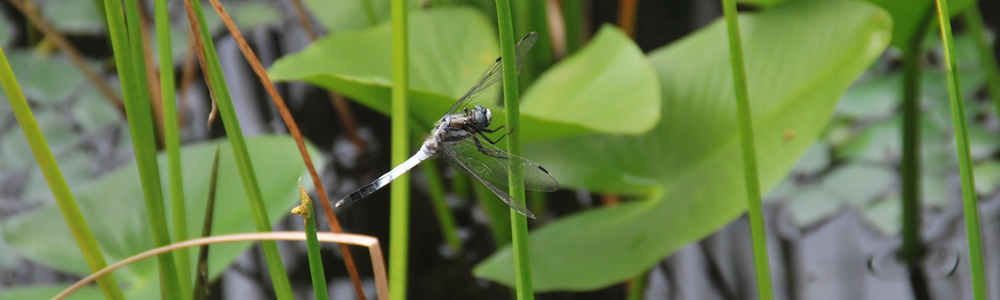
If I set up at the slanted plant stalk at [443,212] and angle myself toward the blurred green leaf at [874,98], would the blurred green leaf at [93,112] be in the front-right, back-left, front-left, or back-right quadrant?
back-left

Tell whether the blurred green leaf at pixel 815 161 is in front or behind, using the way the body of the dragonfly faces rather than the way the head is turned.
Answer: in front

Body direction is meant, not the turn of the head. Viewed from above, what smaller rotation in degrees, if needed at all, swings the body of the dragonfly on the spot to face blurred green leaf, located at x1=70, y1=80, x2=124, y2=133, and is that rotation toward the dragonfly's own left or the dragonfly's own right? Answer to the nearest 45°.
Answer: approximately 135° to the dragonfly's own left

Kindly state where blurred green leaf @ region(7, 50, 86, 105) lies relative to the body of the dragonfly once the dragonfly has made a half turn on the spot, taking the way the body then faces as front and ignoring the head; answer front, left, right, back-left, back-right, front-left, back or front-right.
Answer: front-right

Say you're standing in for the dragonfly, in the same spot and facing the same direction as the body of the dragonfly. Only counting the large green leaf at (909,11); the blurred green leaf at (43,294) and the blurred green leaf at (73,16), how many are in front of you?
1

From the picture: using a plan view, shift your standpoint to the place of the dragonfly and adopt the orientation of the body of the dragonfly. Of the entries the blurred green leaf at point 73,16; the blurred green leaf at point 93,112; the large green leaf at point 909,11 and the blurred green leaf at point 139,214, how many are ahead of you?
1

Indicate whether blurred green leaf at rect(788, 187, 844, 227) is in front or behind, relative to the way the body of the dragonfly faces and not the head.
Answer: in front

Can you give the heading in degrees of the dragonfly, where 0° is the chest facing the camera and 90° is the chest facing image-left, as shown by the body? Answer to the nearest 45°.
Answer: approximately 270°

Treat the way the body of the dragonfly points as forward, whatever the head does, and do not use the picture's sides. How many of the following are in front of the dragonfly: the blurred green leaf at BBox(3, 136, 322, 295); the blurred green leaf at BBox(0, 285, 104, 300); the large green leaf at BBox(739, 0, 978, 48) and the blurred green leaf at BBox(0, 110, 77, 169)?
1
